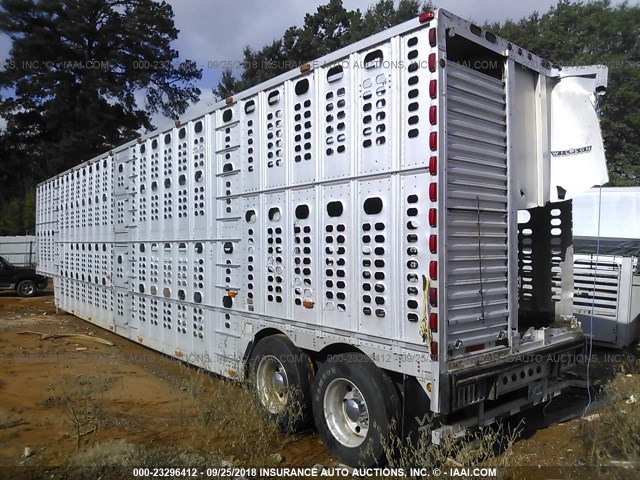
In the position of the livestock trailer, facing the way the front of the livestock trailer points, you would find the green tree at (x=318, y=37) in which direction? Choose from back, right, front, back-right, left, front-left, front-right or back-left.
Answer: front-right

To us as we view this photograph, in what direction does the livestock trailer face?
facing away from the viewer and to the left of the viewer

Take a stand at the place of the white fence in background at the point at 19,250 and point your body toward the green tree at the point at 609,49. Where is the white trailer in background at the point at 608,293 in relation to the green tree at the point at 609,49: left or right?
right

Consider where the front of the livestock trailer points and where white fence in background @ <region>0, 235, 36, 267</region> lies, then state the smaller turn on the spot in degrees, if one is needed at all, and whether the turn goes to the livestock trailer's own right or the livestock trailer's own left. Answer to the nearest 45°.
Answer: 0° — it already faces it

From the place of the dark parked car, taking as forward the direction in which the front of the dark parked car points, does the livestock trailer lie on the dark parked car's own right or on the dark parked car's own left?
on the dark parked car's own right

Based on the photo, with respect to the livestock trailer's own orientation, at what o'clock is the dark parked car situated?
The dark parked car is roughly at 12 o'clock from the livestock trailer.

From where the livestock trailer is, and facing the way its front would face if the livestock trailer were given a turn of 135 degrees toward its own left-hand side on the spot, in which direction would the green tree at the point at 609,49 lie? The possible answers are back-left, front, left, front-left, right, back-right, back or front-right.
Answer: back-left

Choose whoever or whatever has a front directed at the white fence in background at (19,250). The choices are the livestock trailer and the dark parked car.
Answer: the livestock trailer

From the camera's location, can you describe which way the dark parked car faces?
facing to the right of the viewer
